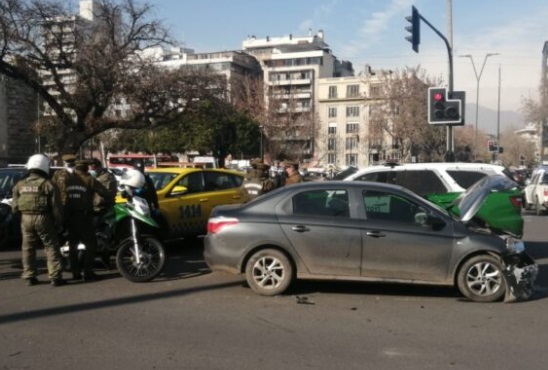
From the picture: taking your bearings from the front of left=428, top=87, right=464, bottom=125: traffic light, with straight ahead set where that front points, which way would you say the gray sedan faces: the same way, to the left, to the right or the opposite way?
to the left

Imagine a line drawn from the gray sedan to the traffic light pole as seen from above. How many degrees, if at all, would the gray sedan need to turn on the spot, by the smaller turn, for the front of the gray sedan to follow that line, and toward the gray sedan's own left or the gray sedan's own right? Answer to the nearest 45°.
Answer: approximately 90° to the gray sedan's own left

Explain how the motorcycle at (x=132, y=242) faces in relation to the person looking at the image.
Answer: facing the viewer and to the right of the viewer

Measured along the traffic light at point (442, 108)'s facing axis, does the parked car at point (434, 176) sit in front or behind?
in front

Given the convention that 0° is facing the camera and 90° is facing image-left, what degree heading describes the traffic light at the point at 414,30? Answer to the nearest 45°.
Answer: approximately 90°

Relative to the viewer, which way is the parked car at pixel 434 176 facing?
to the viewer's left

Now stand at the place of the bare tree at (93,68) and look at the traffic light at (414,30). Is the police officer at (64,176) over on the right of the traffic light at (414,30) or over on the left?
right

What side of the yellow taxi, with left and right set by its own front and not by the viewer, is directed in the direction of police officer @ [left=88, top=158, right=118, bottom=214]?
front

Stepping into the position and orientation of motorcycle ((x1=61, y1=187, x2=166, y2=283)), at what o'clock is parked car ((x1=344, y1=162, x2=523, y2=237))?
The parked car is roughly at 10 o'clock from the motorcycle.

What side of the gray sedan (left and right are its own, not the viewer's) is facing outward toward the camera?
right

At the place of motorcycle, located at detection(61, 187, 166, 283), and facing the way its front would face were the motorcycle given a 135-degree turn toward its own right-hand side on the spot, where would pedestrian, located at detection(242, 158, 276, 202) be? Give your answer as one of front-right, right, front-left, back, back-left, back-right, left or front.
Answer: back-right
